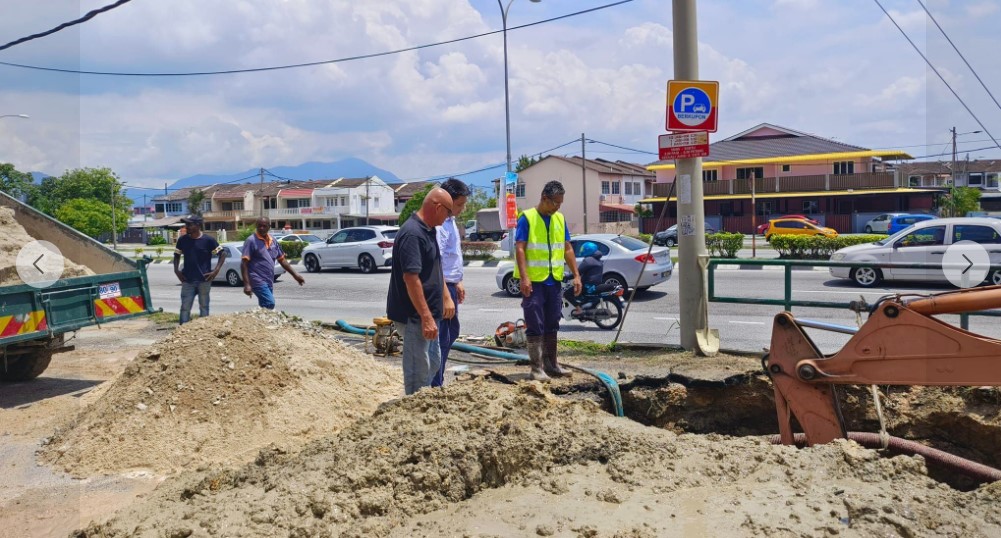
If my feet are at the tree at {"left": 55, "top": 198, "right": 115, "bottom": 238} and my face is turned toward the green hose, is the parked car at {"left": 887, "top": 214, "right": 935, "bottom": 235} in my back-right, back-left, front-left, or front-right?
front-left

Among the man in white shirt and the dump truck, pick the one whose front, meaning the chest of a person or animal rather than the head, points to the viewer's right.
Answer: the man in white shirt

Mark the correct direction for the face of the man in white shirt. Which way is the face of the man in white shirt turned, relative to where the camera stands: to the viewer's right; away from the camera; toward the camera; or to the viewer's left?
to the viewer's right

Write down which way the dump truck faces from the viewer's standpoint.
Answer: facing away from the viewer and to the left of the viewer

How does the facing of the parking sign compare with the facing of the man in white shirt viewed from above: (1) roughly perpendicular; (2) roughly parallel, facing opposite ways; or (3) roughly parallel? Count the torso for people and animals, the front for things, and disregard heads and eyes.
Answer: roughly perpendicular

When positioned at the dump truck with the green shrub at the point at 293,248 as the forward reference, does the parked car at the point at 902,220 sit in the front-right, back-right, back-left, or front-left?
front-right

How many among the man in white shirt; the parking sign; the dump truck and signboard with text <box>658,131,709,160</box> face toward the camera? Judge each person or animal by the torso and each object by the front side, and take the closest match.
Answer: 2

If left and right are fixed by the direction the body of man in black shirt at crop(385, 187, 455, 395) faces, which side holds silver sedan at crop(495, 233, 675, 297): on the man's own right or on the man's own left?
on the man's own left

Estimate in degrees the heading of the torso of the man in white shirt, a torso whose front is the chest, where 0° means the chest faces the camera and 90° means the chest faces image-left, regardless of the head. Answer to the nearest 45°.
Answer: approximately 270°

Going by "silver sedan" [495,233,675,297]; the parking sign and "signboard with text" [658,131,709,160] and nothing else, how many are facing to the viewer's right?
0

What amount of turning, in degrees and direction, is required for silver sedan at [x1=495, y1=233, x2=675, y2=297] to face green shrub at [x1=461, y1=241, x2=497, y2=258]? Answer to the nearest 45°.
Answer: approximately 45° to its right

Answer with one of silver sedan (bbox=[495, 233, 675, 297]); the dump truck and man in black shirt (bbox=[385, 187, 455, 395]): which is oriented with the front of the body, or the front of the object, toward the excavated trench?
the man in black shirt

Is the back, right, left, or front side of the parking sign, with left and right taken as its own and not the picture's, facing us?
front

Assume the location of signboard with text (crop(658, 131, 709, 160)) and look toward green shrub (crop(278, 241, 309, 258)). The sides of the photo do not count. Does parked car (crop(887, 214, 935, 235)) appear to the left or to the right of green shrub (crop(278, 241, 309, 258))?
right

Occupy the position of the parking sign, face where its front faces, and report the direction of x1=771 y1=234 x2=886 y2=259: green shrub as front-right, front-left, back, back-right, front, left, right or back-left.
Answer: back

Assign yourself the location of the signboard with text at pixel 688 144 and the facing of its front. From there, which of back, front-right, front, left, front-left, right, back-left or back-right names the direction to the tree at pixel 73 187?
back-right

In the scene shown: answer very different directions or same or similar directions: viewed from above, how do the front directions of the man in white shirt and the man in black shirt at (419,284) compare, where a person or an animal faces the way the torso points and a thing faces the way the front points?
same or similar directions

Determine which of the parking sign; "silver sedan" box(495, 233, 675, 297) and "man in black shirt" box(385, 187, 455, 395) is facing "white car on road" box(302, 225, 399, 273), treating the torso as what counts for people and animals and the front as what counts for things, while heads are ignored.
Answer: the silver sedan

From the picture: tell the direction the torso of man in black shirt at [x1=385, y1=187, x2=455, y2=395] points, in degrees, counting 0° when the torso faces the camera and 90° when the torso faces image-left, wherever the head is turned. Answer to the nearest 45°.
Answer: approximately 270°
